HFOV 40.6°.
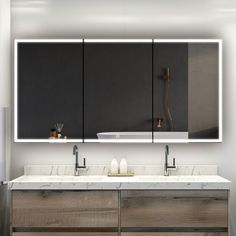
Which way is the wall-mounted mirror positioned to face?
toward the camera

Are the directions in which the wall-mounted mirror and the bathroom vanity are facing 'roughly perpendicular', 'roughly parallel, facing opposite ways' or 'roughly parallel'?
roughly parallel

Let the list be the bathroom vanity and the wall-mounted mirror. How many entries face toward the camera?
2
